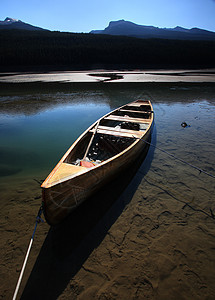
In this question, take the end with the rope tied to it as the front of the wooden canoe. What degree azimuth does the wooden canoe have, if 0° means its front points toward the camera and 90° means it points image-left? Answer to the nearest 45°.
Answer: approximately 45°
